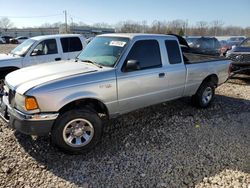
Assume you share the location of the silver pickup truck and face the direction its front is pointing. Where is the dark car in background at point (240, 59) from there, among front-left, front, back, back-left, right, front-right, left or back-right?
back

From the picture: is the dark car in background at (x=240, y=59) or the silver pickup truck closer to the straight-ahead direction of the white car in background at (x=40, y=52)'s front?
the silver pickup truck

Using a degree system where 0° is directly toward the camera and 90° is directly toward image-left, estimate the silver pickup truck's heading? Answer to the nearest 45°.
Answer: approximately 45°

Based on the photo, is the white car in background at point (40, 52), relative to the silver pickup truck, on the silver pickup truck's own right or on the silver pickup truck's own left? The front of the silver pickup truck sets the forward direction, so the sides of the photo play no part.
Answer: on the silver pickup truck's own right

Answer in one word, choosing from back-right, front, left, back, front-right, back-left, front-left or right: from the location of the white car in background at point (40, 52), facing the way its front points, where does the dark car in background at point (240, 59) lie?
back-left
